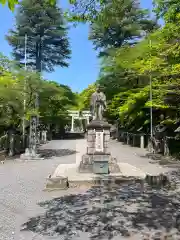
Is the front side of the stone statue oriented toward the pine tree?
no

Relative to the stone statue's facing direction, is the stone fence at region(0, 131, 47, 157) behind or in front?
behind

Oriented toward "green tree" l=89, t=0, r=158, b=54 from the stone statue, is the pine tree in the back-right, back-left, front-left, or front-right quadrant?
front-left

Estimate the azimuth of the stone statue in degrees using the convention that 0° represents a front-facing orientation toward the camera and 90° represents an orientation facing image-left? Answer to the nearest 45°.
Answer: approximately 0°

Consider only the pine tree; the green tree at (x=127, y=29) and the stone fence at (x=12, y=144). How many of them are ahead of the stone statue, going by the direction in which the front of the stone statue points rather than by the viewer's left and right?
0

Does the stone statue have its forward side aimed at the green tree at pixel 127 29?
no
